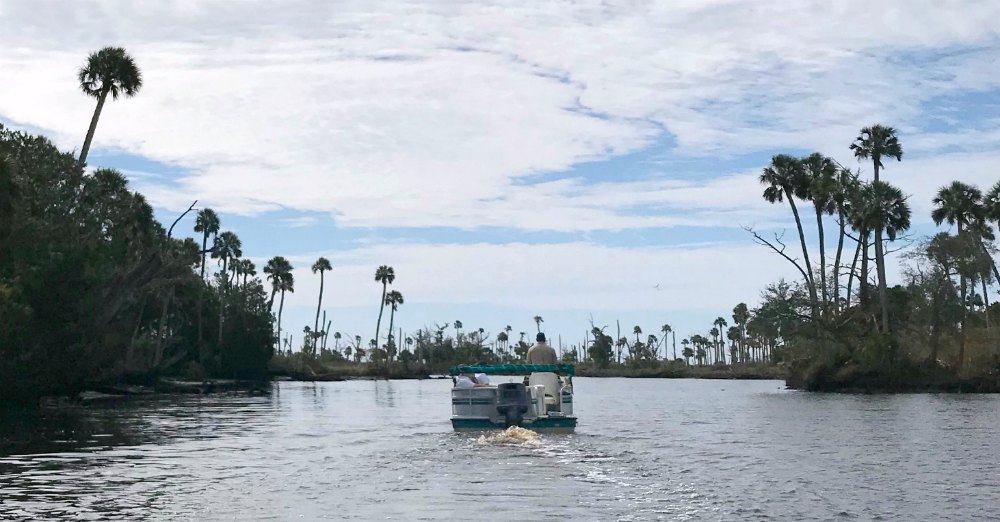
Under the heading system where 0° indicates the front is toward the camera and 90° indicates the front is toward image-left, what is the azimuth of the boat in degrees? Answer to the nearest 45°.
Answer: approximately 180°
